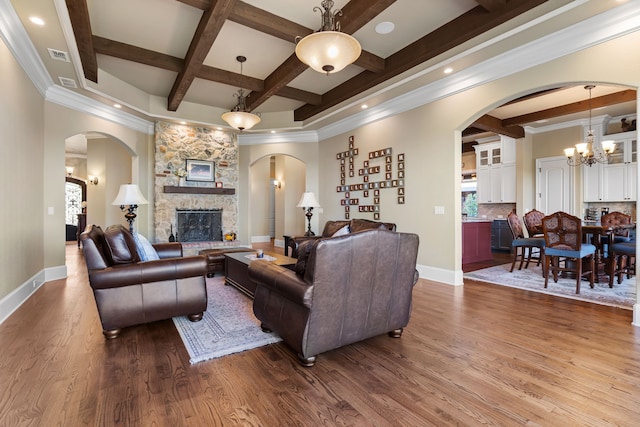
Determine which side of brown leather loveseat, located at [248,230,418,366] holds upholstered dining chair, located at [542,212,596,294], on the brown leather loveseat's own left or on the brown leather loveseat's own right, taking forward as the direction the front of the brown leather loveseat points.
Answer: on the brown leather loveseat's own right

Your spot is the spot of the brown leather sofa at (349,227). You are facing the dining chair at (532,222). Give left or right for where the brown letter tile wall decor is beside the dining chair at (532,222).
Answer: left

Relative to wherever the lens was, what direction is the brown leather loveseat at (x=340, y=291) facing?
facing away from the viewer and to the left of the viewer

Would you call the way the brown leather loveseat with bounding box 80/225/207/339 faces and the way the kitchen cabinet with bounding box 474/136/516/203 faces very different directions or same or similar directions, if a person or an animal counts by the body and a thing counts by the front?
very different directions

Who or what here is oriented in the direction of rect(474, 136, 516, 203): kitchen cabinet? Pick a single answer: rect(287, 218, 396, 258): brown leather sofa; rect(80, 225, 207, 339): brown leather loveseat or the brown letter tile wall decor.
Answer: the brown leather loveseat

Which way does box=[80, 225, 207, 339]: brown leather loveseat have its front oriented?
to the viewer's right

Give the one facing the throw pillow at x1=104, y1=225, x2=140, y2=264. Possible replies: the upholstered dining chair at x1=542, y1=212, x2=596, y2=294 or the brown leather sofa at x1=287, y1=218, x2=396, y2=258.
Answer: the brown leather sofa

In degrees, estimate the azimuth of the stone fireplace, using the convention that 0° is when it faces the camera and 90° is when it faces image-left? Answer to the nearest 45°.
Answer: approximately 315°

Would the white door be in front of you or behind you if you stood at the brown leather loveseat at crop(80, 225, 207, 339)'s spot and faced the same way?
in front

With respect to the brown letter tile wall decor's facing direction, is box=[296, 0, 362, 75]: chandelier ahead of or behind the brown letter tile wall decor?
ahead

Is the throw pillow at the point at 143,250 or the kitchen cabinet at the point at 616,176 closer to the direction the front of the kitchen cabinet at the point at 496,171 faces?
the throw pillow

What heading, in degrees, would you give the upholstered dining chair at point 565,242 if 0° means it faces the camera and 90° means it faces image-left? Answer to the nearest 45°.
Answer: approximately 225°
